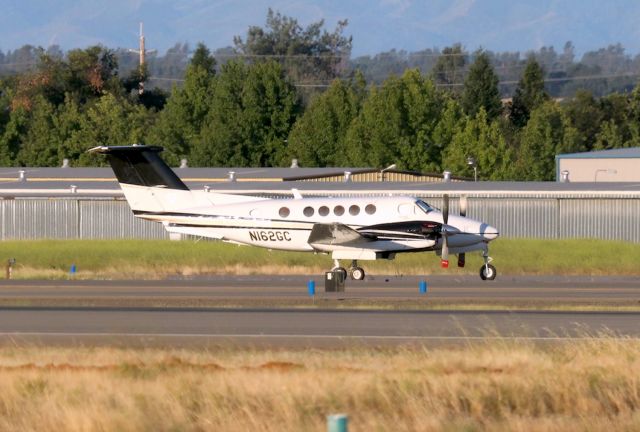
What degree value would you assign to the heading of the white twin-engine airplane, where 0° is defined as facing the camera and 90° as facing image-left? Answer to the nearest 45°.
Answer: approximately 270°

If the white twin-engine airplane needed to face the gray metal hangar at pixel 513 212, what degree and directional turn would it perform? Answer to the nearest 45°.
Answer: approximately 45° to its left
